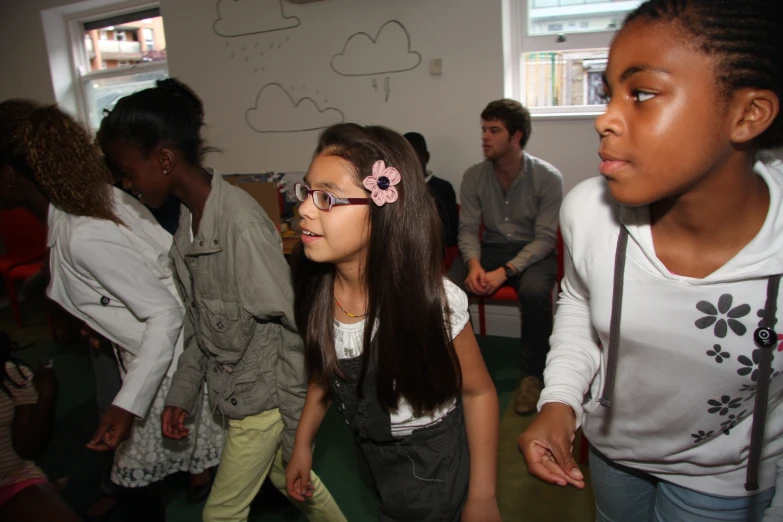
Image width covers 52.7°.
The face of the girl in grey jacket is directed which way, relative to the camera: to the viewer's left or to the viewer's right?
to the viewer's left

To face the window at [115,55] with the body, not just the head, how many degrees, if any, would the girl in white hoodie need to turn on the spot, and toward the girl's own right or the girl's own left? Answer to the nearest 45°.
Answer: approximately 90° to the girl's own right

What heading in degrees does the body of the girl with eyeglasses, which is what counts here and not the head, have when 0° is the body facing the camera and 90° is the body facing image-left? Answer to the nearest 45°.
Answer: approximately 45°

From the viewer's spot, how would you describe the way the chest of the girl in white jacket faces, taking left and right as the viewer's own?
facing to the left of the viewer

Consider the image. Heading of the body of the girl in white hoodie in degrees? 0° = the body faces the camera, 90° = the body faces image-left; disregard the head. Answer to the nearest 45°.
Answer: approximately 45°

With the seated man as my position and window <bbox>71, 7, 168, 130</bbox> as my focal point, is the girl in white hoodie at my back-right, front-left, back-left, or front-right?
back-left
